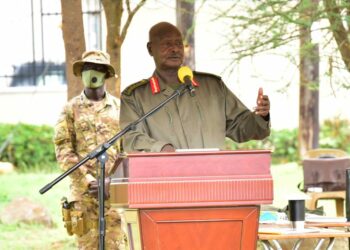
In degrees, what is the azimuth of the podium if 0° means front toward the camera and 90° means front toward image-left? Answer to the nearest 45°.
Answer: approximately 0°

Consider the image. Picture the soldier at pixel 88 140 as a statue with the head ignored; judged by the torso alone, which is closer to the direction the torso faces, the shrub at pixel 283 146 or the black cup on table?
the black cup on table

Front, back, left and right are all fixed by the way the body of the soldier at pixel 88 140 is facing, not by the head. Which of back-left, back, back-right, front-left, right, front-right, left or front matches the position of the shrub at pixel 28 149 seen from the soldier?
back

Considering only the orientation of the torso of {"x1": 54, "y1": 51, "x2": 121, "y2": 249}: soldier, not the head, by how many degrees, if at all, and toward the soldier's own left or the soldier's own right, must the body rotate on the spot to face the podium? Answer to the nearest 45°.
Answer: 0° — they already face it

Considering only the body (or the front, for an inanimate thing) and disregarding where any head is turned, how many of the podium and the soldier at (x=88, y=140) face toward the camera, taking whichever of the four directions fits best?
2

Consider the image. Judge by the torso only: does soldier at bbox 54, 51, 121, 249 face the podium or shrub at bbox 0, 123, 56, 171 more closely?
the podium

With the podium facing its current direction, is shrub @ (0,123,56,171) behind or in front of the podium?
behind
